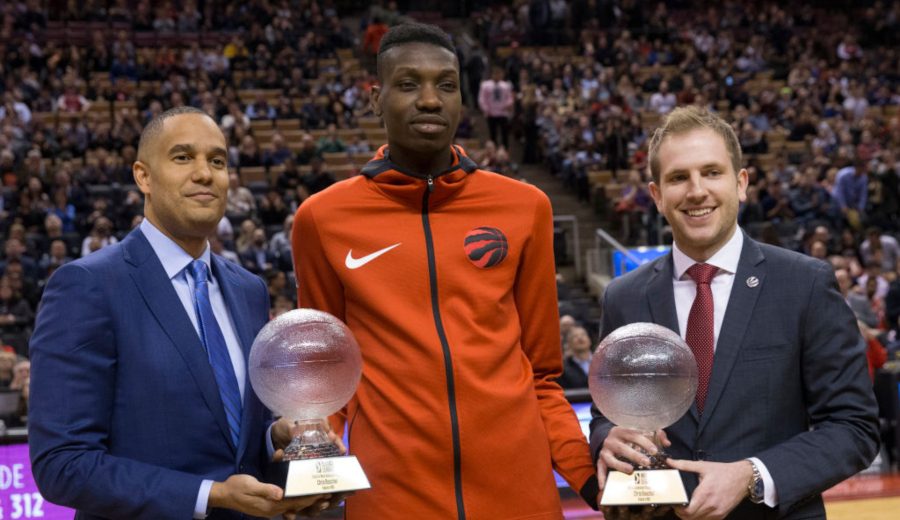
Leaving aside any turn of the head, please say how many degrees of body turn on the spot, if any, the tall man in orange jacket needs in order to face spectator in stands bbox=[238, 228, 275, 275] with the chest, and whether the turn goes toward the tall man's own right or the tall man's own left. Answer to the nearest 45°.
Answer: approximately 180°

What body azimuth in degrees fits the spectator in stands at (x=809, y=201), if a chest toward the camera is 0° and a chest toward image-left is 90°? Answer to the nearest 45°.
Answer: approximately 0°

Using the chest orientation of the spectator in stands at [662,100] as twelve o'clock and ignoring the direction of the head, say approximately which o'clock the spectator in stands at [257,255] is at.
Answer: the spectator in stands at [257,255] is roughly at 1 o'clock from the spectator in stands at [662,100].

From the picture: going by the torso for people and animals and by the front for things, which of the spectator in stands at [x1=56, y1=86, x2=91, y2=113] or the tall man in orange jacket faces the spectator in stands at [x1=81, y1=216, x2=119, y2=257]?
the spectator in stands at [x1=56, y1=86, x2=91, y2=113]

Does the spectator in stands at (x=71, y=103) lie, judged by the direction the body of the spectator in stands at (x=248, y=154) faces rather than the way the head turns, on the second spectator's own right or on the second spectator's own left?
on the second spectator's own right

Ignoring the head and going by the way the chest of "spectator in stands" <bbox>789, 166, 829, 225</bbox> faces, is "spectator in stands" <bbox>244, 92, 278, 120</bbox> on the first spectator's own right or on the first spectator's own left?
on the first spectator's own right

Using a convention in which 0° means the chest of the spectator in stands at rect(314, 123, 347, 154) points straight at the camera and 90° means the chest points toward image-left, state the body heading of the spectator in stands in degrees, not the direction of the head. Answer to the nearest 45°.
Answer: approximately 0°

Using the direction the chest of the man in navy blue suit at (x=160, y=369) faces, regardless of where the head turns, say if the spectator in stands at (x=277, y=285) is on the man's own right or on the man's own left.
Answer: on the man's own left
